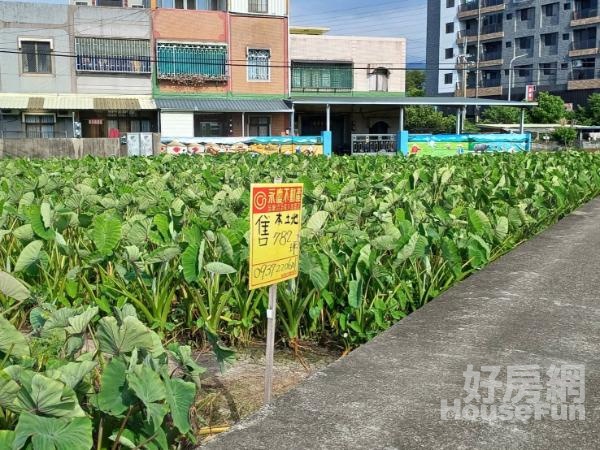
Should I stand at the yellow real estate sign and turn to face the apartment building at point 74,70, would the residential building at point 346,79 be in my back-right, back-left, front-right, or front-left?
front-right

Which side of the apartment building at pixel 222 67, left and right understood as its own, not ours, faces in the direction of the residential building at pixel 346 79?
left

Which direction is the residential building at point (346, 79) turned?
toward the camera

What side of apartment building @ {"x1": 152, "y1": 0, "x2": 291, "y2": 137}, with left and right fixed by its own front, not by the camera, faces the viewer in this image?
front

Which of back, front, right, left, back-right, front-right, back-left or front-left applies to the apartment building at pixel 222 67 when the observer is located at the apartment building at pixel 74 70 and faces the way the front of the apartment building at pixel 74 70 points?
left

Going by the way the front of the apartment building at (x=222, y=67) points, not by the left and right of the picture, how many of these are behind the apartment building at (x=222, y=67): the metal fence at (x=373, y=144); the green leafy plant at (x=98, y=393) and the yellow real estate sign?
0

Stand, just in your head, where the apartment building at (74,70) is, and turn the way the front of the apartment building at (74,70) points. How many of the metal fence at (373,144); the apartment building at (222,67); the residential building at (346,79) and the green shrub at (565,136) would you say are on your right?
0

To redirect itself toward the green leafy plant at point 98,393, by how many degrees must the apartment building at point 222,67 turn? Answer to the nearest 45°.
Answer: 0° — it already faces it

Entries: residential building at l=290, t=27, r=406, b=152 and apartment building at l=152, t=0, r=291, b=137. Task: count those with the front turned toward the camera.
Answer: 2

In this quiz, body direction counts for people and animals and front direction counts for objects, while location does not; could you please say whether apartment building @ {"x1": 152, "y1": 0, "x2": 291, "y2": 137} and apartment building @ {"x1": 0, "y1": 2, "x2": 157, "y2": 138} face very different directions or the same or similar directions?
same or similar directions

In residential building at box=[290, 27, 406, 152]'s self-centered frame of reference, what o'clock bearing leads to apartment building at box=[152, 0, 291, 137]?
The apartment building is roughly at 2 o'clock from the residential building.

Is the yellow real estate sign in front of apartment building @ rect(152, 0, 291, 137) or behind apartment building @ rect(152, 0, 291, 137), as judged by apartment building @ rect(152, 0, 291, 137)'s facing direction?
in front

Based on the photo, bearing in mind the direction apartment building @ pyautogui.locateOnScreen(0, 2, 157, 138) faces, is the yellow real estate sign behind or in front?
in front

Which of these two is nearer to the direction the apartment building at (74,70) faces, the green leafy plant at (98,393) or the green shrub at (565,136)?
the green leafy plant

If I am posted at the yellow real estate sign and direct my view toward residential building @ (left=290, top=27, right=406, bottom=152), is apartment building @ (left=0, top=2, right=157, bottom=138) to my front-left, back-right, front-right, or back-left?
front-left

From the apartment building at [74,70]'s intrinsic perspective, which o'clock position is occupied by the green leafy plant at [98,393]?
The green leafy plant is roughly at 12 o'clock from the apartment building.

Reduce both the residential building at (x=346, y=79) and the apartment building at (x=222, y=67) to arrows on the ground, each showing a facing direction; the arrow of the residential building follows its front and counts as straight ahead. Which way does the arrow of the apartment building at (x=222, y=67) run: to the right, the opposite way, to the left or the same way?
the same way

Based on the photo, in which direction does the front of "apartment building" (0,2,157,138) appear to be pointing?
toward the camera

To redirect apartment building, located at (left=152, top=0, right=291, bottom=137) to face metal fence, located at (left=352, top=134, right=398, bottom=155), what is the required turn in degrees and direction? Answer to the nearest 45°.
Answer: approximately 45° to its left
